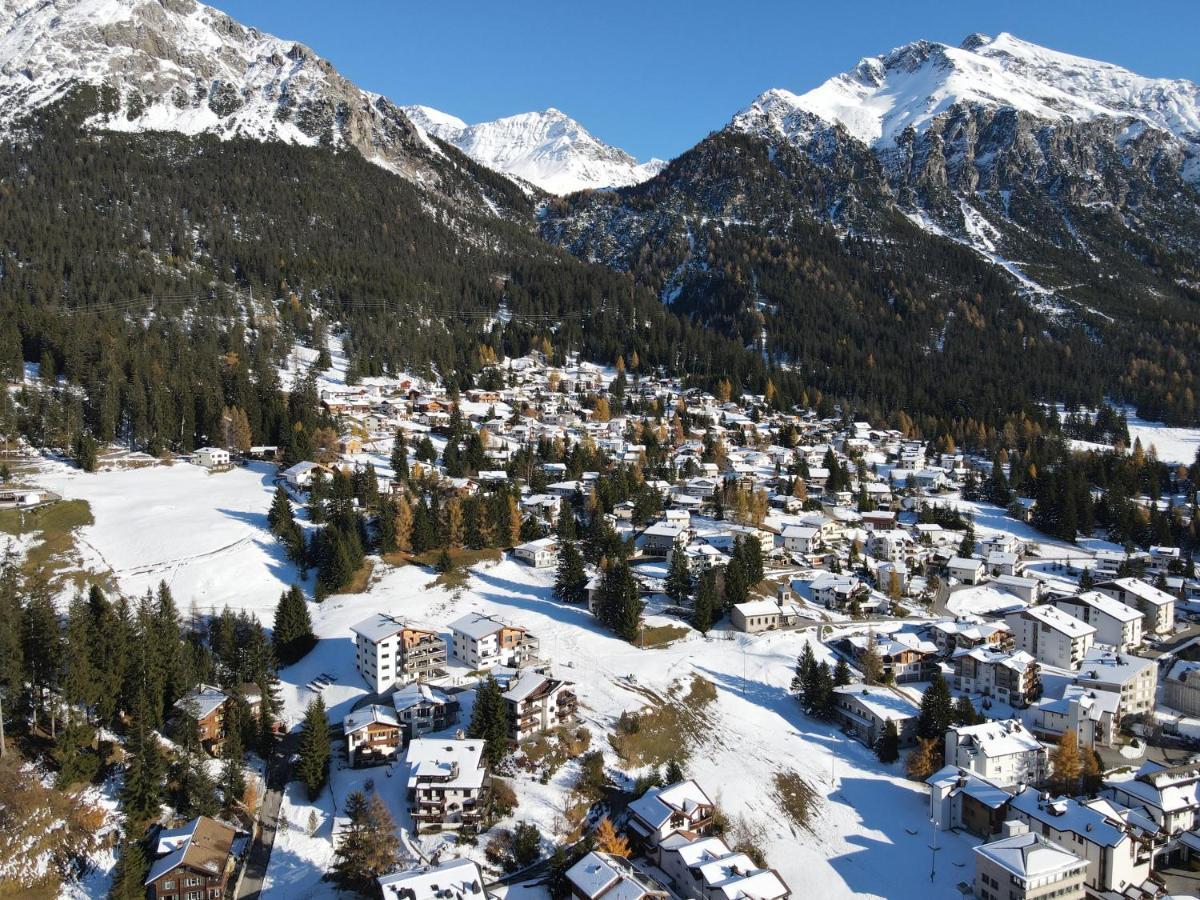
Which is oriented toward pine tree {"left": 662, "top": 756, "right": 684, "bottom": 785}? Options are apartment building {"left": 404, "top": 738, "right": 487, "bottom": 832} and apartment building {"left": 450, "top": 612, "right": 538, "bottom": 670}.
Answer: apartment building {"left": 450, "top": 612, "right": 538, "bottom": 670}

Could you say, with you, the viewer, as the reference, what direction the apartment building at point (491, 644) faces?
facing the viewer and to the right of the viewer

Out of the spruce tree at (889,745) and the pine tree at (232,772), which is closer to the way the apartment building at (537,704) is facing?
the spruce tree

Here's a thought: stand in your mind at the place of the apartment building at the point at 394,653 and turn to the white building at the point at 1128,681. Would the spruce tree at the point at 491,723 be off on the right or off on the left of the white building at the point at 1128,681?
right

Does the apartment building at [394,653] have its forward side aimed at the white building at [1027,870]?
yes

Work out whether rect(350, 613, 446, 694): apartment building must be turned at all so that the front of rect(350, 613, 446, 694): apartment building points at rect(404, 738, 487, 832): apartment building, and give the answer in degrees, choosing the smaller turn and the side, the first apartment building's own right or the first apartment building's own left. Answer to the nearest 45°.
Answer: approximately 45° to the first apartment building's own right

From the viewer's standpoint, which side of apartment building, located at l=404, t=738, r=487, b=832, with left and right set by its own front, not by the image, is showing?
front

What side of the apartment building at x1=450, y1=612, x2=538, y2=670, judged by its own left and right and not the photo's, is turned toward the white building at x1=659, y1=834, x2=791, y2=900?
front

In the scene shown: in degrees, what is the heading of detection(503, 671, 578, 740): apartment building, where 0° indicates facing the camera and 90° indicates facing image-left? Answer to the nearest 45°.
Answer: approximately 315°

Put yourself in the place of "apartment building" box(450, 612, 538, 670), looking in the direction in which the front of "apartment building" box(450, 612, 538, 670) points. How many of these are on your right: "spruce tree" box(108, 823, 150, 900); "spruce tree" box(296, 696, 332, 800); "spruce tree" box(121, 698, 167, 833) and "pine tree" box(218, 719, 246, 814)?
4

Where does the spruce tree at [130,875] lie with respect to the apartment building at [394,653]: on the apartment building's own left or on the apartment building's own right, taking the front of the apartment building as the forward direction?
on the apartment building's own right

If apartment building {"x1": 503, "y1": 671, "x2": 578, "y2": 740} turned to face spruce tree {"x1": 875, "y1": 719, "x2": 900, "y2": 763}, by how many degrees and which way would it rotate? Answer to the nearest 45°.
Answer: approximately 45° to its left

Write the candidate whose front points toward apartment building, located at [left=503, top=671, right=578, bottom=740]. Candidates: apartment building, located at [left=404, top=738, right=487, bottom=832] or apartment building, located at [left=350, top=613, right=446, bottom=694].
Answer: apartment building, located at [left=350, top=613, right=446, bottom=694]

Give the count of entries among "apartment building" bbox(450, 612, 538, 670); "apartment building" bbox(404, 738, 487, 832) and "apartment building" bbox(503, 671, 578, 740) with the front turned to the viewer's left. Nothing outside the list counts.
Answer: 0

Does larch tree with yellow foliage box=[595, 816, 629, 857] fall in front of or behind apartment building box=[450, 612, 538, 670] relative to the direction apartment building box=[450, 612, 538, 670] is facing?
in front
